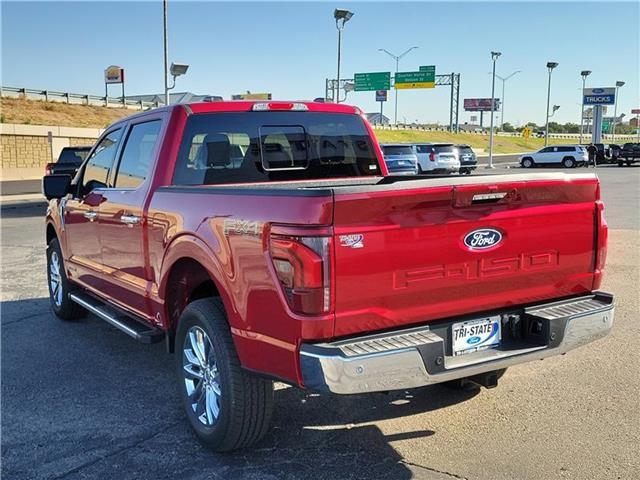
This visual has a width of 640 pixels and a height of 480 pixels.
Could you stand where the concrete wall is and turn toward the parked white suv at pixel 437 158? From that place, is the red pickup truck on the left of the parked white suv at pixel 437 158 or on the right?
right

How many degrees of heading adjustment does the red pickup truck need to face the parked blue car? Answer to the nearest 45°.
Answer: approximately 45° to its right

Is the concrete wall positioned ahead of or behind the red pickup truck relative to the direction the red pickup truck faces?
ahead

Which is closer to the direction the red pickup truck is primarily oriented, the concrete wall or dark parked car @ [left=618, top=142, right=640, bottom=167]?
the concrete wall

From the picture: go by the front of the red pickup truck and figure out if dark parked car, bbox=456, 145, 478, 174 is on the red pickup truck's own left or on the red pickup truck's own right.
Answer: on the red pickup truck's own right

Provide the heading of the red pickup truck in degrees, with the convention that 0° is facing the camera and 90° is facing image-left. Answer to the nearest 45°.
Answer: approximately 135°

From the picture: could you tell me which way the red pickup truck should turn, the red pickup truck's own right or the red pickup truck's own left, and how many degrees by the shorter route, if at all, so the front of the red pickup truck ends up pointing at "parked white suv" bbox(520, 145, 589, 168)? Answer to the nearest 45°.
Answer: approximately 45° to the red pickup truck's own right

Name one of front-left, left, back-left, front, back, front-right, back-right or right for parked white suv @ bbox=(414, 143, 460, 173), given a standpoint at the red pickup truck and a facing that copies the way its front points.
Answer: front-right
